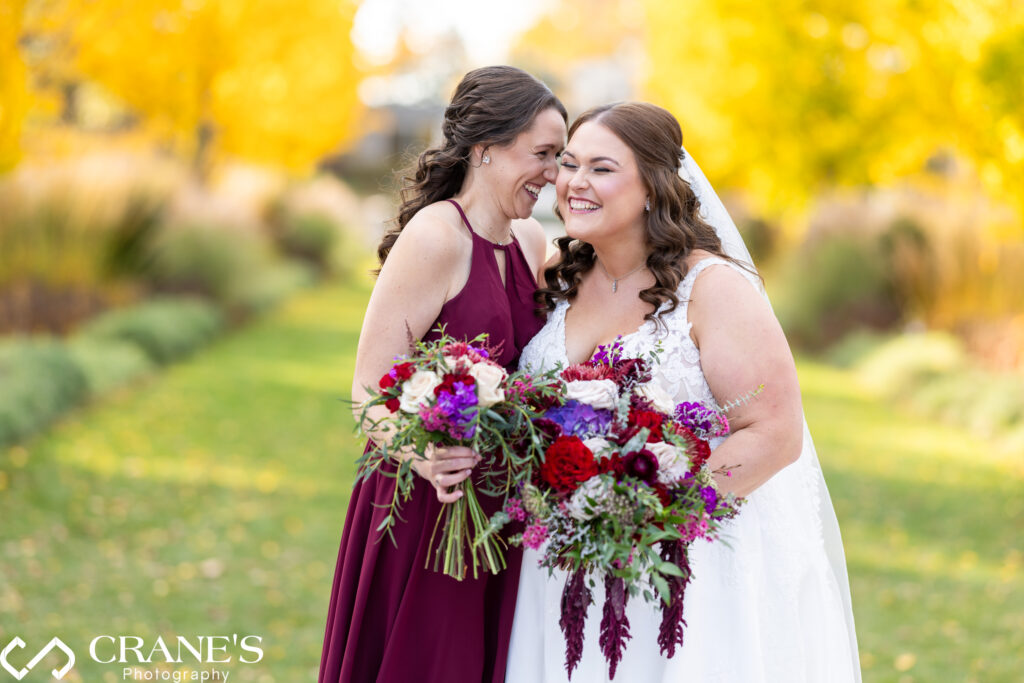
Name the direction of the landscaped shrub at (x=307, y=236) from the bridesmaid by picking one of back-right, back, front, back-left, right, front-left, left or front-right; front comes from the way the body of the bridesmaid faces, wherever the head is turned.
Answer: back-left

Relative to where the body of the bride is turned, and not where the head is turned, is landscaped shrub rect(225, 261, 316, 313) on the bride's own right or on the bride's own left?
on the bride's own right

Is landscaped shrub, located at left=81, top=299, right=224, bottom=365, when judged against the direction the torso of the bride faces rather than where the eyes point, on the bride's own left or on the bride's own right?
on the bride's own right

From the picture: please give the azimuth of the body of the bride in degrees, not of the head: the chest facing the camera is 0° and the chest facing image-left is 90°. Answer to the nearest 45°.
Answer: approximately 45°

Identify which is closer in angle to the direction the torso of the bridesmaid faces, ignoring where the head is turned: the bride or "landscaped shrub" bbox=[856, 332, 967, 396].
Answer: the bride

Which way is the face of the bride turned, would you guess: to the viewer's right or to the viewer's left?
to the viewer's left

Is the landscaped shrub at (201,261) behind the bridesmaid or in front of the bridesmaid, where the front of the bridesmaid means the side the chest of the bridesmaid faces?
behind

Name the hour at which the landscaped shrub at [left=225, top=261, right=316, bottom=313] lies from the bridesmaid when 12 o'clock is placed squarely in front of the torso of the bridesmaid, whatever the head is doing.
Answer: The landscaped shrub is roughly at 7 o'clock from the bridesmaid.

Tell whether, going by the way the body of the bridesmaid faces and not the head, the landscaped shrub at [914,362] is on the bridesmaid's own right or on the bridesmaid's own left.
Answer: on the bridesmaid's own left

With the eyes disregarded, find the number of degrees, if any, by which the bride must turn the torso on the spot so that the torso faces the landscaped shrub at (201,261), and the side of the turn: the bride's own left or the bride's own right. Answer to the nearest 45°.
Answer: approximately 90° to the bride's own right

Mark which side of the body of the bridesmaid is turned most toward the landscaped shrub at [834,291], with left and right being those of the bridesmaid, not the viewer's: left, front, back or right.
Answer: left
